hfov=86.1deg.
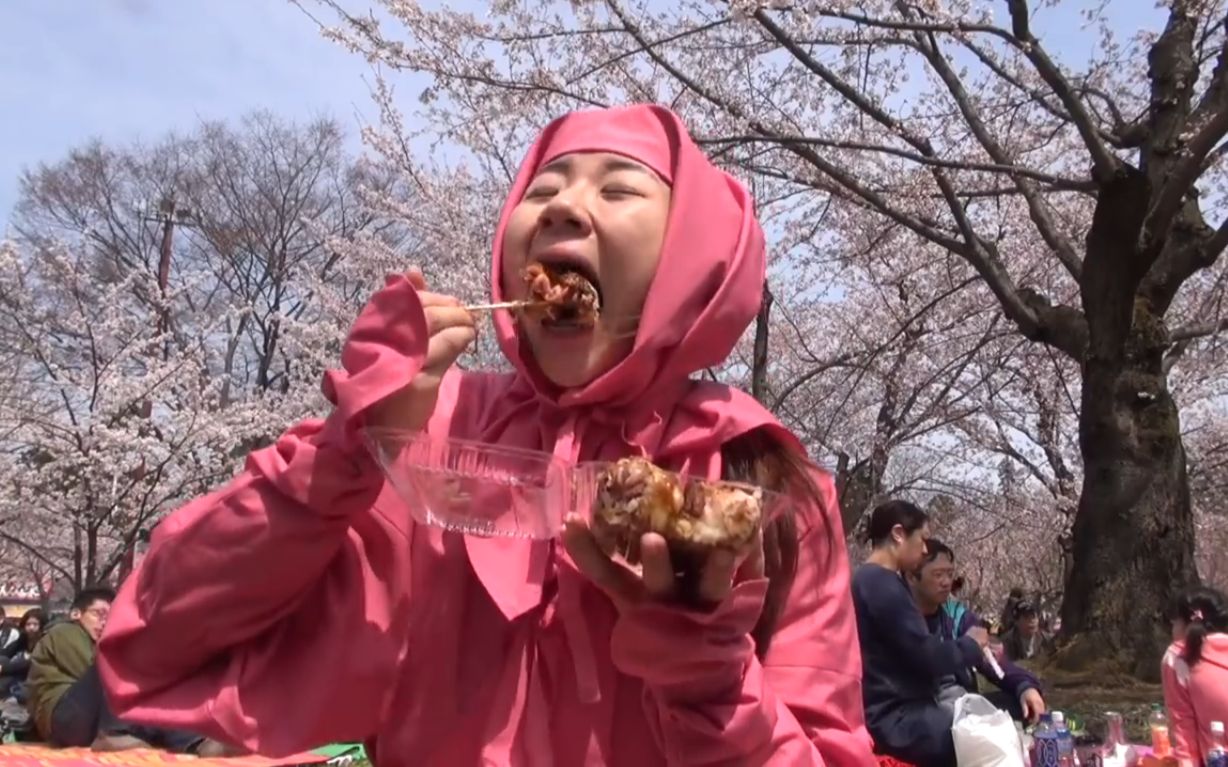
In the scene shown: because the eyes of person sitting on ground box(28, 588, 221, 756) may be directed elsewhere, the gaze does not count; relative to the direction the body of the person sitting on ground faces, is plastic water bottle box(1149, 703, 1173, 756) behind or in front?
in front

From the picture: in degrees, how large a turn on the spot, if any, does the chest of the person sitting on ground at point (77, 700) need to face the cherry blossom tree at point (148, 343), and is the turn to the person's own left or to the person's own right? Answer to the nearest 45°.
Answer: approximately 90° to the person's own left

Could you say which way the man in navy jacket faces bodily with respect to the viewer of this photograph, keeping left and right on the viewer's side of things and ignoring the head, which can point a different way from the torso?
facing the viewer and to the right of the viewer

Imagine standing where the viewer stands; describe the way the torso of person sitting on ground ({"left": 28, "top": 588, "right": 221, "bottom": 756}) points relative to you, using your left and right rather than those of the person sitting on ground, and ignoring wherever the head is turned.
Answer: facing to the right of the viewer

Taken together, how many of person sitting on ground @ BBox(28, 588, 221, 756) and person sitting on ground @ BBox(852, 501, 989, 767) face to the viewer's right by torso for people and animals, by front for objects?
2

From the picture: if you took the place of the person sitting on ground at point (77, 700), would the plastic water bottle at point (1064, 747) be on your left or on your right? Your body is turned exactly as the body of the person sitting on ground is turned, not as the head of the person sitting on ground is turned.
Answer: on your right

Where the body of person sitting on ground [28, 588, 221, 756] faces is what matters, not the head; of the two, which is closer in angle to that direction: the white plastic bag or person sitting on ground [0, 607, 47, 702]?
the white plastic bag

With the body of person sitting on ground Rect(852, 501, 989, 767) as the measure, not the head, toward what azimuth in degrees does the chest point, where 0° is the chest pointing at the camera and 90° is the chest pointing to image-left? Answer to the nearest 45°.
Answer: approximately 270°

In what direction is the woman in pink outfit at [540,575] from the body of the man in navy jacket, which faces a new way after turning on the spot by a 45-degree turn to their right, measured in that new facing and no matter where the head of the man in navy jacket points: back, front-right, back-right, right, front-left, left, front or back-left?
front

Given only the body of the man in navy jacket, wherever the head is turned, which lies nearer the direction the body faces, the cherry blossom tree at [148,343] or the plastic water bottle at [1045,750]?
the plastic water bottle
